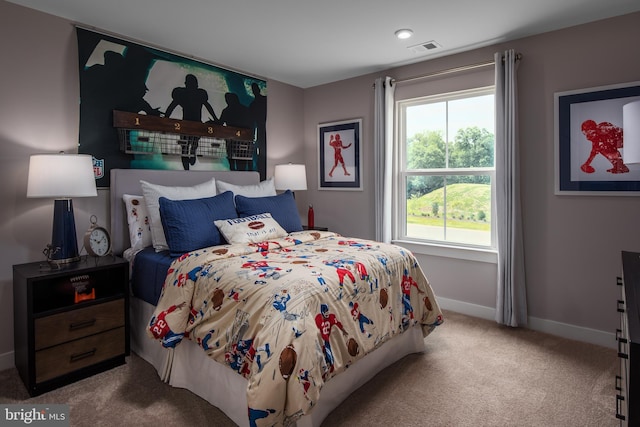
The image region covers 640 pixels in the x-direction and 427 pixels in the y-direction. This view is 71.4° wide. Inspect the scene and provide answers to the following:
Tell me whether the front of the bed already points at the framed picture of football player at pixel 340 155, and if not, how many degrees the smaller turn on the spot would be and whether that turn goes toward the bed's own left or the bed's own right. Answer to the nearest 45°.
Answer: approximately 135° to the bed's own left

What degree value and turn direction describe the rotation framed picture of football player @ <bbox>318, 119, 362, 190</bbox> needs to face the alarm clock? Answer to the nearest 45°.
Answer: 0° — it already faces it

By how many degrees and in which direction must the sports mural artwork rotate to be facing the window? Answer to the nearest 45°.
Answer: approximately 45° to its left

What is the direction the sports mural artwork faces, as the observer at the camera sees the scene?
facing the viewer and to the right of the viewer

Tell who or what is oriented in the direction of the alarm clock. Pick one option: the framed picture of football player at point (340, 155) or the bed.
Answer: the framed picture of football player

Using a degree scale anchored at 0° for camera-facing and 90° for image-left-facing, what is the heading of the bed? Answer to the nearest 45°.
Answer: approximately 315°

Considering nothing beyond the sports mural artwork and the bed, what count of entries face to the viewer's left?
0

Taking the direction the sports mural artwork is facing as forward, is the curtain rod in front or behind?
in front

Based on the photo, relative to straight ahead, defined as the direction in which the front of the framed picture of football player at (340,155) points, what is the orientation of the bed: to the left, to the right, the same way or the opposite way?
to the left

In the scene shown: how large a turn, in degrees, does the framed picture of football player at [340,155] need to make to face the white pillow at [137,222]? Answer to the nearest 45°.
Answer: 0° — it already faces it

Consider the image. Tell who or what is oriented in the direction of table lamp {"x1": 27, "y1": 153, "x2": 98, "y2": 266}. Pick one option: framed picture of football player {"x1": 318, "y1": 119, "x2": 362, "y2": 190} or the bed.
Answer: the framed picture of football player
